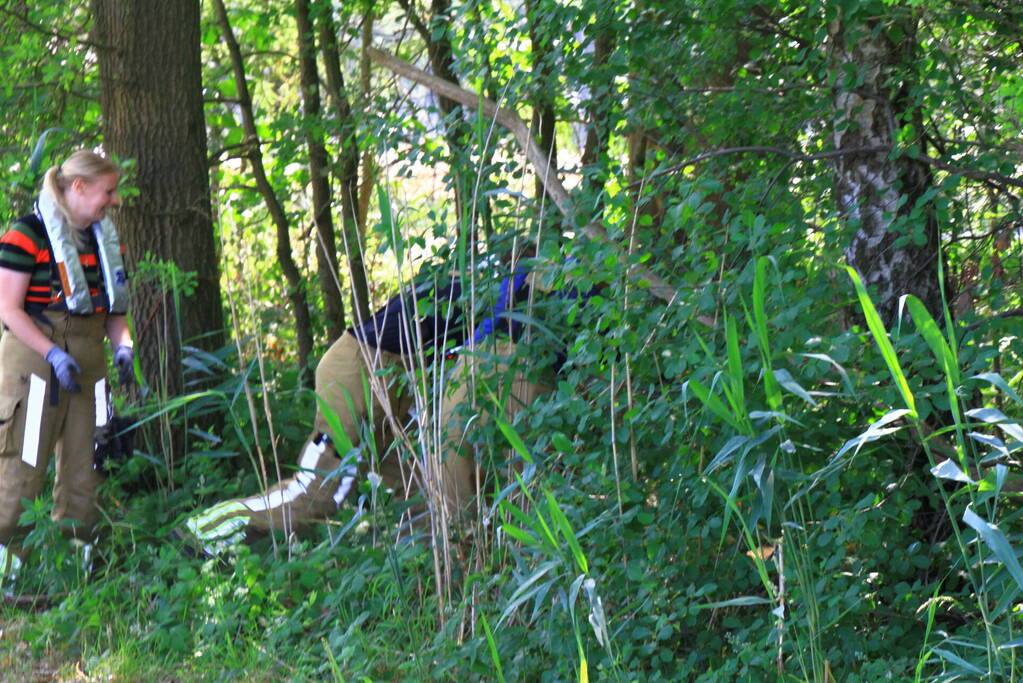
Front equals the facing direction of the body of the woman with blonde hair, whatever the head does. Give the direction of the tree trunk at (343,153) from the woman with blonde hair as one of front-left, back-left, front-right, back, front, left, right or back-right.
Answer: left

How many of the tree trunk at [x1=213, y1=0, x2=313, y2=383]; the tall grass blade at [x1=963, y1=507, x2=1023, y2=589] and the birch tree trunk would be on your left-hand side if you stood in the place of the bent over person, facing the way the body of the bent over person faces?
1

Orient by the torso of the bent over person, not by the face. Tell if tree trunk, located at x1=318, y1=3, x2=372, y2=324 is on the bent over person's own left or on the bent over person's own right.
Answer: on the bent over person's own left

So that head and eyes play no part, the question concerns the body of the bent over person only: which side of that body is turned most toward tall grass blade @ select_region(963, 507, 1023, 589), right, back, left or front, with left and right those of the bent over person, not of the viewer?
front

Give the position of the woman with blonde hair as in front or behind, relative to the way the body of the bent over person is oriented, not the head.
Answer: behind

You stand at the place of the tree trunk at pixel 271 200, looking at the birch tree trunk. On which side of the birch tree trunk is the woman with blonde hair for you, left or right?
right

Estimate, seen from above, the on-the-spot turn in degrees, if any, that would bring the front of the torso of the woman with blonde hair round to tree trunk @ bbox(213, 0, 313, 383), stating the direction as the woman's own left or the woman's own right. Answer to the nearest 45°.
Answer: approximately 90° to the woman's own left

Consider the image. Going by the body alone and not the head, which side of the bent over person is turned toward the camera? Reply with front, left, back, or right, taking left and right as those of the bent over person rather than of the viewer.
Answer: right

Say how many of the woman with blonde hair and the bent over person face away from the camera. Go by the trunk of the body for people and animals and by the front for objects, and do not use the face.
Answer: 0

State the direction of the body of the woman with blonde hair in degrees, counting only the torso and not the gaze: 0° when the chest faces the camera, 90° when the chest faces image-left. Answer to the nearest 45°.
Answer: approximately 315°

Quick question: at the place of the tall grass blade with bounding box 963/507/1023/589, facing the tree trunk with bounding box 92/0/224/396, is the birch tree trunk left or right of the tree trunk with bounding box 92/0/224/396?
right

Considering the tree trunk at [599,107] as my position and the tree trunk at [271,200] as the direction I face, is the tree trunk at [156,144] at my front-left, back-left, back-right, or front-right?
front-left
